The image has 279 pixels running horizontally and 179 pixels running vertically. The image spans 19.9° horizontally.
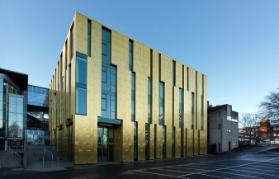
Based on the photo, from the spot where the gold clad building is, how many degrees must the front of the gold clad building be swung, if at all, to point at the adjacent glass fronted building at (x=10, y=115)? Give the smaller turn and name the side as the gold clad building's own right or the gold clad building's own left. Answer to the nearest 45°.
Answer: approximately 135° to the gold clad building's own right

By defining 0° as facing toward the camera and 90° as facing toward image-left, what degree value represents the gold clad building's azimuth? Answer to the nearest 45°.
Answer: approximately 315°
